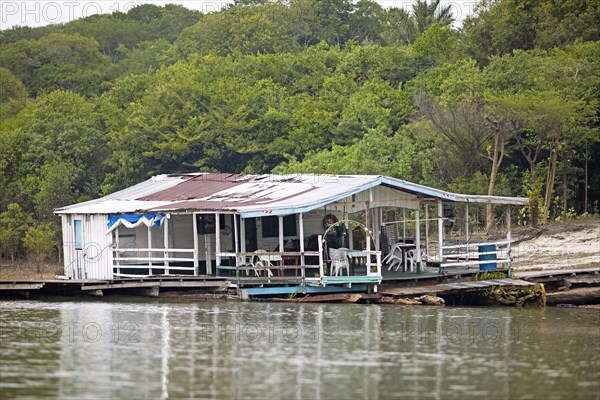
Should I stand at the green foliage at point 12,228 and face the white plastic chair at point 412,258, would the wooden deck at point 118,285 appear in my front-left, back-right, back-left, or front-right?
front-right

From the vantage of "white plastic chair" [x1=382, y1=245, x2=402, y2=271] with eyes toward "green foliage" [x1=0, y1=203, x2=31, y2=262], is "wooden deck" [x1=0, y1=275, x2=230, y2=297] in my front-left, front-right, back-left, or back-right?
front-left

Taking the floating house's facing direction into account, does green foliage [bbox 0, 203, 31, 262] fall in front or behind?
behind

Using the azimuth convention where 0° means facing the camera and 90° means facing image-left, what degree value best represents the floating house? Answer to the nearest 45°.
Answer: approximately 315°

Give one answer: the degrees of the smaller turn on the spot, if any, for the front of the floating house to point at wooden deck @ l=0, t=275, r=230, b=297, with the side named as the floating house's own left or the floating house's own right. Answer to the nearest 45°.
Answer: approximately 135° to the floating house's own right
